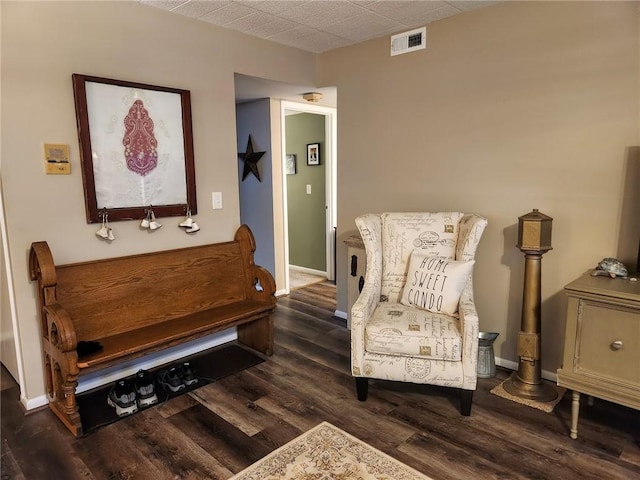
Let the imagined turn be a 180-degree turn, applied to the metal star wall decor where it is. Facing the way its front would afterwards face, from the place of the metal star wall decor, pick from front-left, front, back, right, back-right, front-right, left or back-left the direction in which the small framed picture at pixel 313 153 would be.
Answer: front

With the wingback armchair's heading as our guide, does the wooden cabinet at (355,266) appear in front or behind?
behind

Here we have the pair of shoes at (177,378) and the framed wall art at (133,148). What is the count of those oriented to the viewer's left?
0

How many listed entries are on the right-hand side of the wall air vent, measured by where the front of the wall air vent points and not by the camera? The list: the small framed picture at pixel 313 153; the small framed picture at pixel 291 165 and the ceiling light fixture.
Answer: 3

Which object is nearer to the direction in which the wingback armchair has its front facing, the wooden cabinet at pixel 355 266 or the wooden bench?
the wooden bench

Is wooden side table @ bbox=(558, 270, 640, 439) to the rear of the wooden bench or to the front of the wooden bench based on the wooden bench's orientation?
to the front

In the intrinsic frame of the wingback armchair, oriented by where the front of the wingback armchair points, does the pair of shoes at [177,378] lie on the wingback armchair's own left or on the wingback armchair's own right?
on the wingback armchair's own right

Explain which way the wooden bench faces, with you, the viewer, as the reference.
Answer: facing the viewer and to the right of the viewer

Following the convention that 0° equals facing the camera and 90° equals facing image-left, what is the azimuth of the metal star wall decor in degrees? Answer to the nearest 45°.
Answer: approximately 45°

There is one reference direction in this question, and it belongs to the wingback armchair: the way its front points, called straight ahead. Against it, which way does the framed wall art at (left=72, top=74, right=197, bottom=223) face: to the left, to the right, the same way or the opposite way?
to the left
